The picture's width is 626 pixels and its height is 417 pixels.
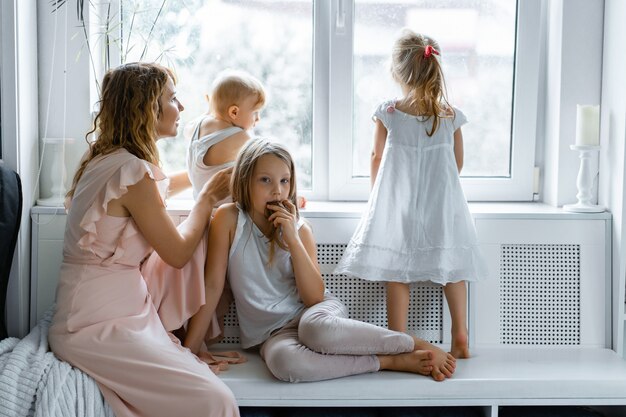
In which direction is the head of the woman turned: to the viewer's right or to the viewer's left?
to the viewer's right

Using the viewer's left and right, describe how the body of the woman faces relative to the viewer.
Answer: facing to the right of the viewer

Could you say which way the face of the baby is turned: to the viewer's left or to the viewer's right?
to the viewer's right

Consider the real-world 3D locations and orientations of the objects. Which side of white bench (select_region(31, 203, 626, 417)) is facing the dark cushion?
right

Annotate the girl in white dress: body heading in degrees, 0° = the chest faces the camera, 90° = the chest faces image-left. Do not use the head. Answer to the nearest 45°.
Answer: approximately 180°

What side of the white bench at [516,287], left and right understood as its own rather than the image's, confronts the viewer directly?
front

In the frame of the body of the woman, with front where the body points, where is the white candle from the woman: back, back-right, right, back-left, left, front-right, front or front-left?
front

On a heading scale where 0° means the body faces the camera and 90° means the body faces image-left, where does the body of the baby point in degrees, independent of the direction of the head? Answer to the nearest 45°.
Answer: approximately 225°

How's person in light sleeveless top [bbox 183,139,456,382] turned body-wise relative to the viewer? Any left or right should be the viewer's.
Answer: facing the viewer and to the right of the viewer

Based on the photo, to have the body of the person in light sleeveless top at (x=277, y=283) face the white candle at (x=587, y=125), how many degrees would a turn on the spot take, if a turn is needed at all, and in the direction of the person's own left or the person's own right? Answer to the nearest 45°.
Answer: approximately 45° to the person's own left

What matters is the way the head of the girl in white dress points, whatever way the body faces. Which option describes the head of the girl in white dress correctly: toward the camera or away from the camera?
away from the camera

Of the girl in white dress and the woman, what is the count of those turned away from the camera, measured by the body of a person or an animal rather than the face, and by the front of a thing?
1
